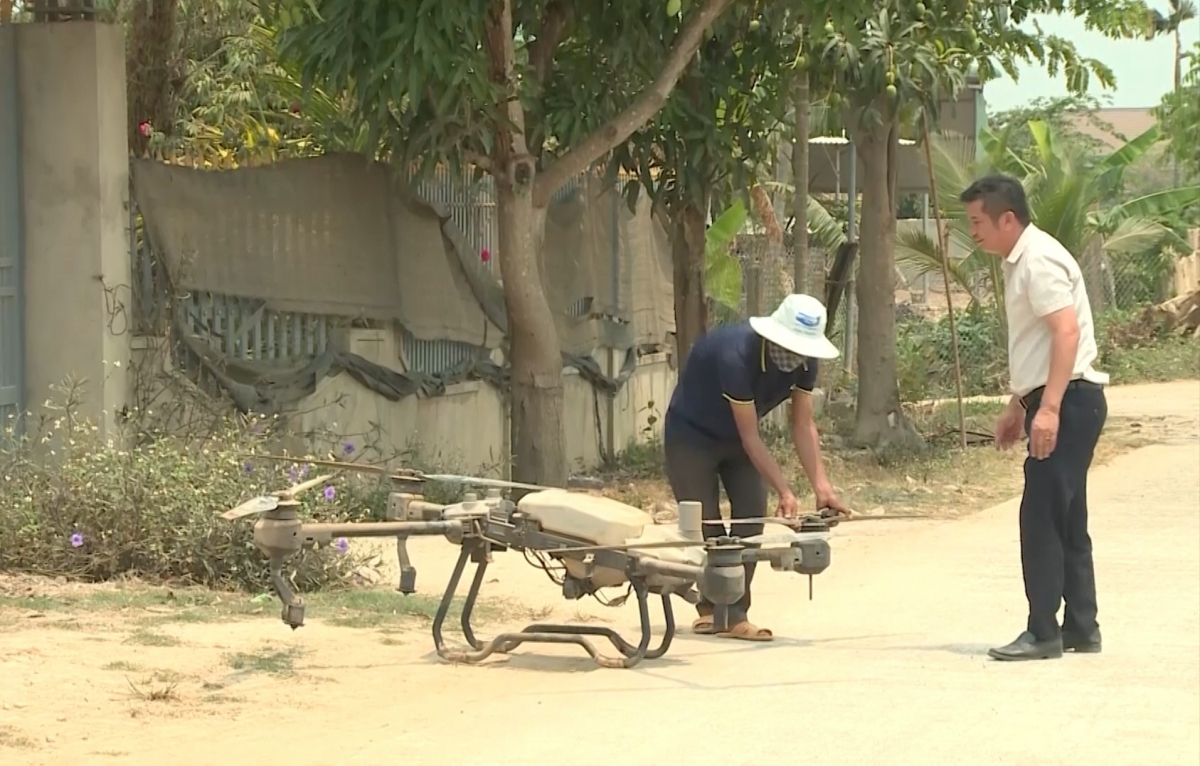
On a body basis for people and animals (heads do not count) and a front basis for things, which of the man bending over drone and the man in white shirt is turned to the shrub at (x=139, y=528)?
the man in white shirt

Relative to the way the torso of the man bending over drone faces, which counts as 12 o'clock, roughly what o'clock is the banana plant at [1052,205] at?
The banana plant is roughly at 8 o'clock from the man bending over drone.

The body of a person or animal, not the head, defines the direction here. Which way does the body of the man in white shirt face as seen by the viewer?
to the viewer's left

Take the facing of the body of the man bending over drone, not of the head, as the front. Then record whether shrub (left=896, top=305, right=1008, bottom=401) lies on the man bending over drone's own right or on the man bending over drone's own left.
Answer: on the man bending over drone's own left

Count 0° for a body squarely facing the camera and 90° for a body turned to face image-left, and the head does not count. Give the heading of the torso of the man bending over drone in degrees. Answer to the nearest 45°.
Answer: approximately 315°

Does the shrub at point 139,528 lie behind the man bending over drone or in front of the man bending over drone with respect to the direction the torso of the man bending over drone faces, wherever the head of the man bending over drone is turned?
behind

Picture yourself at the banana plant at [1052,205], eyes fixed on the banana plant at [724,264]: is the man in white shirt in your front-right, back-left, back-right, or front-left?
front-left

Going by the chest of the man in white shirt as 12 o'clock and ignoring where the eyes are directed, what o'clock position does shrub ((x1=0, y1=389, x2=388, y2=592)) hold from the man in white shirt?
The shrub is roughly at 12 o'clock from the man in white shirt.

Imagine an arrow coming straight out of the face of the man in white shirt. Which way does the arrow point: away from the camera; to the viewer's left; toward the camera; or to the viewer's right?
to the viewer's left

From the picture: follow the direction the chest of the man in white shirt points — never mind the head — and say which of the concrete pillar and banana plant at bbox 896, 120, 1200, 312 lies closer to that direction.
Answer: the concrete pillar
